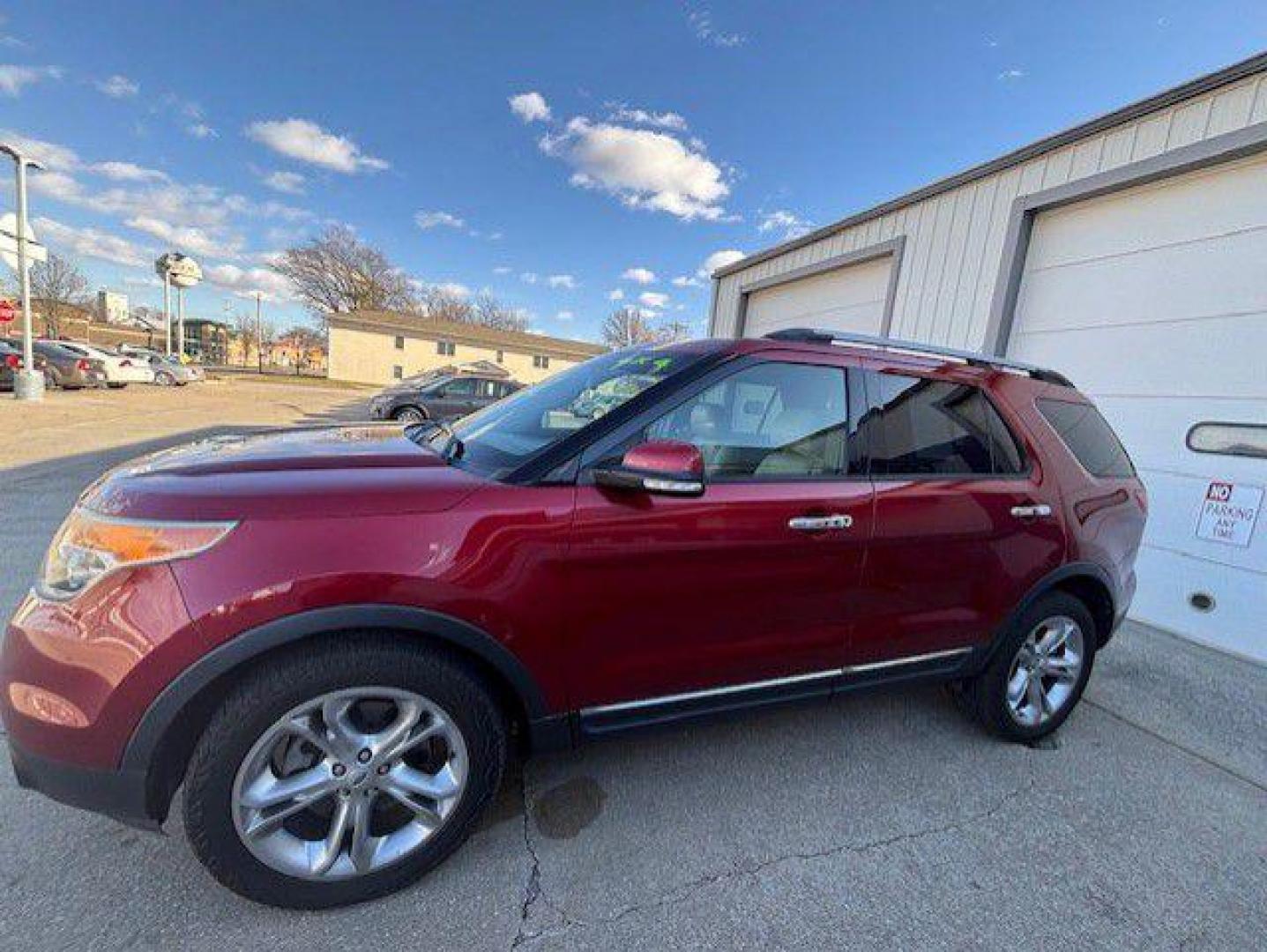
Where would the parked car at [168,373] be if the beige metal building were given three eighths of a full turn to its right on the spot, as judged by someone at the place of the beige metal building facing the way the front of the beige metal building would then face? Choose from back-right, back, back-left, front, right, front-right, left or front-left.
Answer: left

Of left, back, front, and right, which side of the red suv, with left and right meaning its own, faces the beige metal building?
back

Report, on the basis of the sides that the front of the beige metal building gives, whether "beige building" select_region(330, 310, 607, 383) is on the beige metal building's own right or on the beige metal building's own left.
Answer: on the beige metal building's own right

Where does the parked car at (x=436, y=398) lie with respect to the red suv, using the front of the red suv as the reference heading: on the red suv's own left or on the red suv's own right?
on the red suv's own right

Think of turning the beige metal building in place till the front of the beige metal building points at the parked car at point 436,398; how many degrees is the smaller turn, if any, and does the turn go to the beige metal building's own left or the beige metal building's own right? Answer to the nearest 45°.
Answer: approximately 45° to the beige metal building's own right

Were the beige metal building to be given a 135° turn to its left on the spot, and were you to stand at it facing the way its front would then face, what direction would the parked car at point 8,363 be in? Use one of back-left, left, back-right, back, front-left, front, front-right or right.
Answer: back

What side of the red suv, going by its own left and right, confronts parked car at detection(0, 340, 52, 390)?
right

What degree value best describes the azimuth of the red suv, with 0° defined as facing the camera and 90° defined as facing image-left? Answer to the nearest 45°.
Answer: approximately 45°

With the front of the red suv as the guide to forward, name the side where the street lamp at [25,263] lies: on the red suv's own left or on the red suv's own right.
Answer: on the red suv's own right
